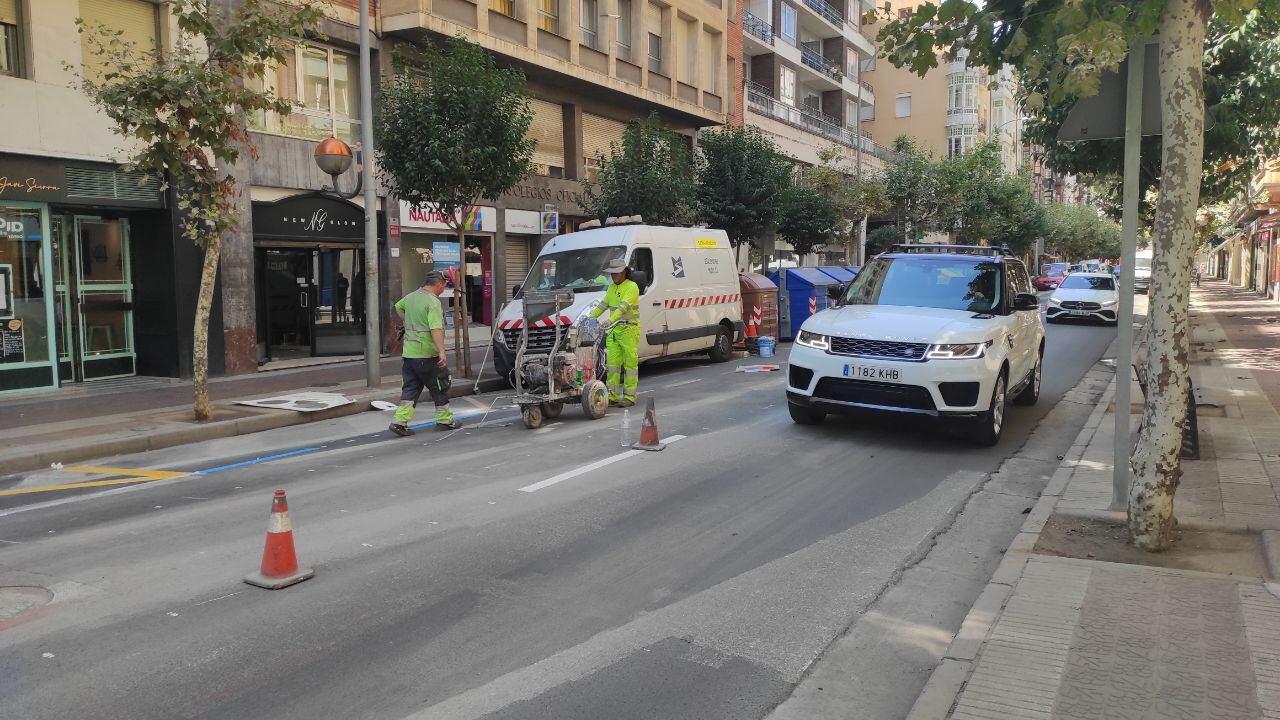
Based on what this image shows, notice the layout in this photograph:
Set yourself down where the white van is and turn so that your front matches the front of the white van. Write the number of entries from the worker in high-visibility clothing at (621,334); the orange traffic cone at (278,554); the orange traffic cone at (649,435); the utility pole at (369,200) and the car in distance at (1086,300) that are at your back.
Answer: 1

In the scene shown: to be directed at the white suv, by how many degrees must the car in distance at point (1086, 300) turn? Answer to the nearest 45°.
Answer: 0° — it already faces it

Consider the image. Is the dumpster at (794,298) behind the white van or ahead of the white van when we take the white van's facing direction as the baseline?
behind

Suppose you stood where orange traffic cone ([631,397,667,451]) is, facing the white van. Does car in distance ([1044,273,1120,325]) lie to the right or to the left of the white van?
right

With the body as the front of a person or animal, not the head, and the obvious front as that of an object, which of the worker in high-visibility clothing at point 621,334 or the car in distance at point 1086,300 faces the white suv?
the car in distance

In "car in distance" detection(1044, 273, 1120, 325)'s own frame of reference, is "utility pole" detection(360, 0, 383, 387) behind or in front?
in front

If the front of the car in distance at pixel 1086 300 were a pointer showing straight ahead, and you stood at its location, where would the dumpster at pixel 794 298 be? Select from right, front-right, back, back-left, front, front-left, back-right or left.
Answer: front-right

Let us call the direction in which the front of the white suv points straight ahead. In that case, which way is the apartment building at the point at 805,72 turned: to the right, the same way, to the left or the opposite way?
to the left

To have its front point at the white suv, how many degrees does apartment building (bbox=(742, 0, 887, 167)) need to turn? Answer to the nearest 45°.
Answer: approximately 45° to its right

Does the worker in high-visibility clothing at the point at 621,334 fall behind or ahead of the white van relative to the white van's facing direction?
ahead

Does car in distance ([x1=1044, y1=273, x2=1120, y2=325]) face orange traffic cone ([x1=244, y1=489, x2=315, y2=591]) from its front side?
yes

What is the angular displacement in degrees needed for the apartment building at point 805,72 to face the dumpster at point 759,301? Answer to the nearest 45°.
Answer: approximately 45° to its right

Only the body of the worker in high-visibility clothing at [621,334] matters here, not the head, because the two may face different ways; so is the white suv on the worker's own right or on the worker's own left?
on the worker's own left

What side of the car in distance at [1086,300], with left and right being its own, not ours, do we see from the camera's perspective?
front

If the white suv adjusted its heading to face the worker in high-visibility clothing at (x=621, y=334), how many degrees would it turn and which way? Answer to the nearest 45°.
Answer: approximately 45° to its right

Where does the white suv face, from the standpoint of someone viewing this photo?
facing the viewer and to the left of the viewer

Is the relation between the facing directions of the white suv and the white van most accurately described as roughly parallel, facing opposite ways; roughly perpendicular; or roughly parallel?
roughly parallel

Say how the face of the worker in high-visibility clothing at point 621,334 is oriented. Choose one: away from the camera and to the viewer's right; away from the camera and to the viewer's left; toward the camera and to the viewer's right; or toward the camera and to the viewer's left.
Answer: toward the camera and to the viewer's left

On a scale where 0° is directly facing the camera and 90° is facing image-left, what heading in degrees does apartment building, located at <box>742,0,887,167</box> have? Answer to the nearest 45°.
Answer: approximately 315°
